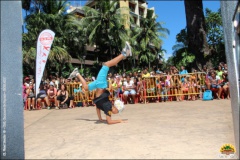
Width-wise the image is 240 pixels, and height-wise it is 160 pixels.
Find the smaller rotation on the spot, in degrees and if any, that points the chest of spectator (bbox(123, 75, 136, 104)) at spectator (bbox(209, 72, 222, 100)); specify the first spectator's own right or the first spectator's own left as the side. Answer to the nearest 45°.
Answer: approximately 90° to the first spectator's own left

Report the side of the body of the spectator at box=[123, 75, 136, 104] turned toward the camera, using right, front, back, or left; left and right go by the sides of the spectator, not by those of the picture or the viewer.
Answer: front

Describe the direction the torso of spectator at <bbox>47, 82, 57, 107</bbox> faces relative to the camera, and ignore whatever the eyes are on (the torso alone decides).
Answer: toward the camera

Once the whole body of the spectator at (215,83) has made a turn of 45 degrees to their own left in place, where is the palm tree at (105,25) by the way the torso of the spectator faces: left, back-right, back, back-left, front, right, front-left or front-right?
back-right

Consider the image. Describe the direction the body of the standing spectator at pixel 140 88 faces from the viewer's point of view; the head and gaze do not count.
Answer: toward the camera
